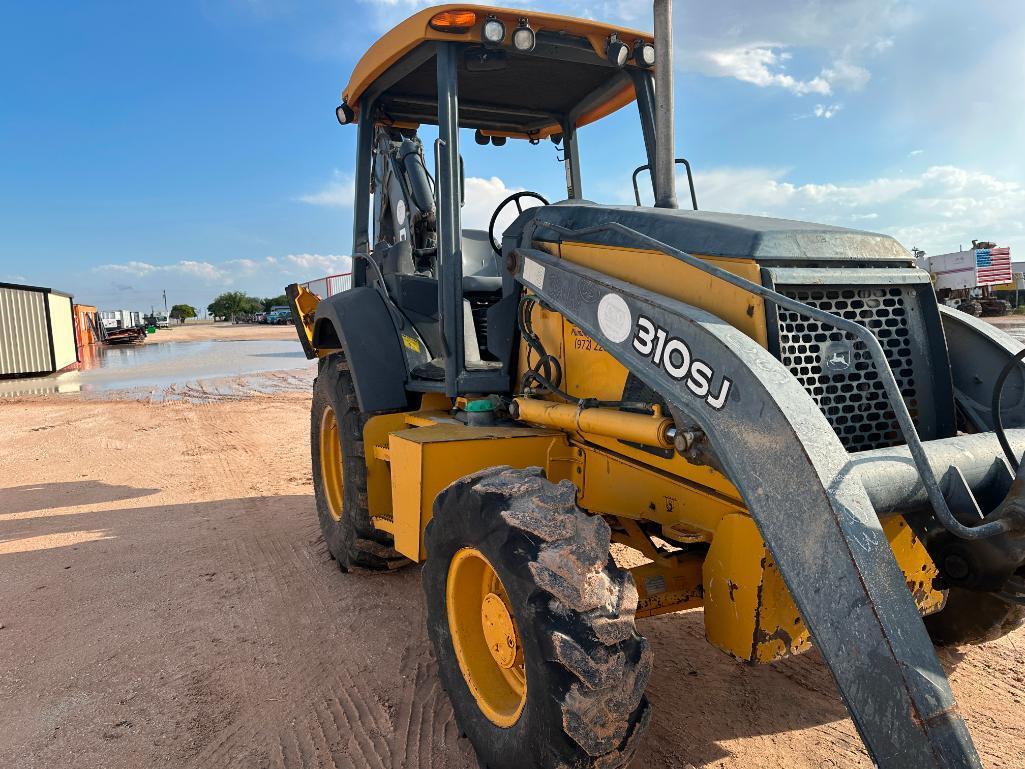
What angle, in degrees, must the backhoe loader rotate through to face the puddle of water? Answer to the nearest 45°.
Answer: approximately 180°

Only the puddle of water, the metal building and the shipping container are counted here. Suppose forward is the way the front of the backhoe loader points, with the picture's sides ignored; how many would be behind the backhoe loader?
3

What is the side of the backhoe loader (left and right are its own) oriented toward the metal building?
back

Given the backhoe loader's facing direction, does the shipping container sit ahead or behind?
behind

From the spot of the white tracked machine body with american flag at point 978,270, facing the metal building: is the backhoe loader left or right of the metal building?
left

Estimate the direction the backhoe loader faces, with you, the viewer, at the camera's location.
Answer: facing the viewer and to the right of the viewer
